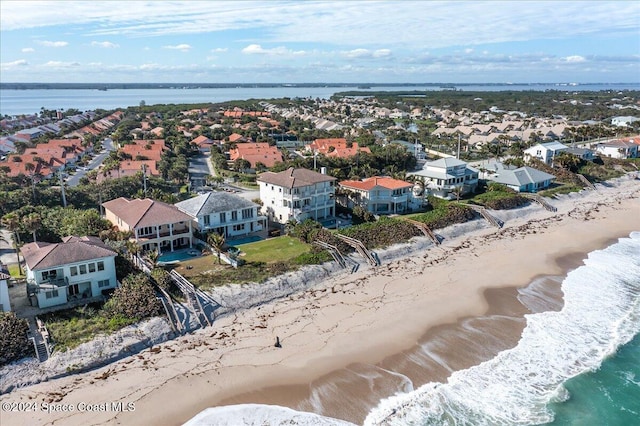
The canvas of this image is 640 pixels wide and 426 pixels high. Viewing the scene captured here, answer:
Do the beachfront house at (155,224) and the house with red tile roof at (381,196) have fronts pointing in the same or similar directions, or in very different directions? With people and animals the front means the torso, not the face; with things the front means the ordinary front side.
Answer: same or similar directions

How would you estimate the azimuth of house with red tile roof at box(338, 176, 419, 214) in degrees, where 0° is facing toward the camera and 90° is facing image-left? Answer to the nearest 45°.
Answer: approximately 315°

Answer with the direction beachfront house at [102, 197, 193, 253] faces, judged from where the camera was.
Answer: facing the viewer and to the right of the viewer

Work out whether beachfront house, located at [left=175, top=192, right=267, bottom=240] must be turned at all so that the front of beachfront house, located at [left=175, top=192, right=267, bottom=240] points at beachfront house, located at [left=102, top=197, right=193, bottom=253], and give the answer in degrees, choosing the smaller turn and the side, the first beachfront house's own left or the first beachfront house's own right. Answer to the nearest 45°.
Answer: approximately 90° to the first beachfront house's own right

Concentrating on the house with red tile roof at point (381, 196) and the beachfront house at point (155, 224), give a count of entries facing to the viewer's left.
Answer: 0

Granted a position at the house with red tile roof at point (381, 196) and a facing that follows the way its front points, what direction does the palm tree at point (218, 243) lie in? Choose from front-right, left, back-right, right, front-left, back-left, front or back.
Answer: right

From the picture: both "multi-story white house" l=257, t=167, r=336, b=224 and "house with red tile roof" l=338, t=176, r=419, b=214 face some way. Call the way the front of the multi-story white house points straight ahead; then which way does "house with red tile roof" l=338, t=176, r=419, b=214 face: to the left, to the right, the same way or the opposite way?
the same way

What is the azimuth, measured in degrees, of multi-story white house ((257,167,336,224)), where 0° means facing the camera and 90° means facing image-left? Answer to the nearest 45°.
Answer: approximately 315°

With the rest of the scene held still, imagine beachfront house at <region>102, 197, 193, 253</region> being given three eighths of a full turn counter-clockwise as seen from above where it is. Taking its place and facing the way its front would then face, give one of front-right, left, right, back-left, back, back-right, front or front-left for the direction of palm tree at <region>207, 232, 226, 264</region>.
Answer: back-right

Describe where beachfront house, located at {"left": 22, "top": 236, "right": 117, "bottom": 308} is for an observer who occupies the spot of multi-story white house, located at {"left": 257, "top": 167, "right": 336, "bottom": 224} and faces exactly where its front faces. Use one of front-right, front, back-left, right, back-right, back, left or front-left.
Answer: right

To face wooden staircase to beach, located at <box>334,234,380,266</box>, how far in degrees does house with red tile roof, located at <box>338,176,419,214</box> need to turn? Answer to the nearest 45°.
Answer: approximately 45° to its right

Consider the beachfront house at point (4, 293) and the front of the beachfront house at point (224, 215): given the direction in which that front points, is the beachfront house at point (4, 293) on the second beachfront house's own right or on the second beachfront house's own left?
on the second beachfront house's own right

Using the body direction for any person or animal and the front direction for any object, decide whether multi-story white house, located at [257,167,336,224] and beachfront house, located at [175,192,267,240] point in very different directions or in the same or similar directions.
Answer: same or similar directions

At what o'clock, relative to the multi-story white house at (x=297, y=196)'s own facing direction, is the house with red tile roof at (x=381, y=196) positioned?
The house with red tile roof is roughly at 10 o'clock from the multi-story white house.

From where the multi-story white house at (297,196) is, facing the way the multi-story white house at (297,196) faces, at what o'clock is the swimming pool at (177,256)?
The swimming pool is roughly at 3 o'clock from the multi-story white house.

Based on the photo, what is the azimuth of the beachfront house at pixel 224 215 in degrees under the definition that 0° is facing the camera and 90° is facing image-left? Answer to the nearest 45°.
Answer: approximately 315°

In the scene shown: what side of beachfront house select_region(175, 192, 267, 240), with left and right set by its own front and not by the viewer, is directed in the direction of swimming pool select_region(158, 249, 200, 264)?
back

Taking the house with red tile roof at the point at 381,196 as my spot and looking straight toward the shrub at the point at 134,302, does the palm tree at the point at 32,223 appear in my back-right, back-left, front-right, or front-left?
front-right

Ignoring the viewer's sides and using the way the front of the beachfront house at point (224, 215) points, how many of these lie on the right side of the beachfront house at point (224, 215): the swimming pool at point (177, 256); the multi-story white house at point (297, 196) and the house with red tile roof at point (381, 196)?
1
